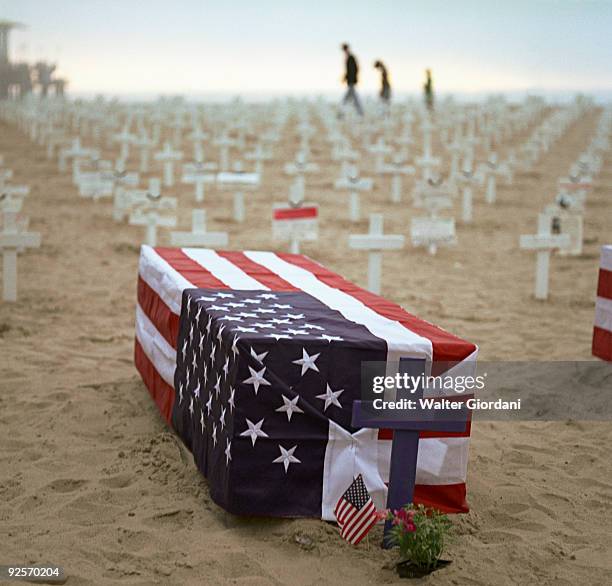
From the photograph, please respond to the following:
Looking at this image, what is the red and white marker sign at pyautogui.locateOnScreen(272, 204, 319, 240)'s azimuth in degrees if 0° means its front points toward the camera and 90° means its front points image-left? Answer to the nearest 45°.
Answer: approximately 0°

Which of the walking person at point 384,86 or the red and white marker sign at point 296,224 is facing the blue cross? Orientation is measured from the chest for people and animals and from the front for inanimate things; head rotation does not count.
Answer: the red and white marker sign

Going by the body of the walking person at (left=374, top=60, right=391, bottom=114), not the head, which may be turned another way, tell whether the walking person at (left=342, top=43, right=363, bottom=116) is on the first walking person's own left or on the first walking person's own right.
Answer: on the first walking person's own left

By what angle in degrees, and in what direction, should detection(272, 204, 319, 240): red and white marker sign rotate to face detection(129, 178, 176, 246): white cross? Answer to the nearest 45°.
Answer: approximately 135° to its right

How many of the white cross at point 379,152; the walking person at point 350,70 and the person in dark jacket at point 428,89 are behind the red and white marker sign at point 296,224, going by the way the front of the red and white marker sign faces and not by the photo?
3

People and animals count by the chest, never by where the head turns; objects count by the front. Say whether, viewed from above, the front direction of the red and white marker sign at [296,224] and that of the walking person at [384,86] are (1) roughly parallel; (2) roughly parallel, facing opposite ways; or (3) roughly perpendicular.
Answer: roughly perpendicular
